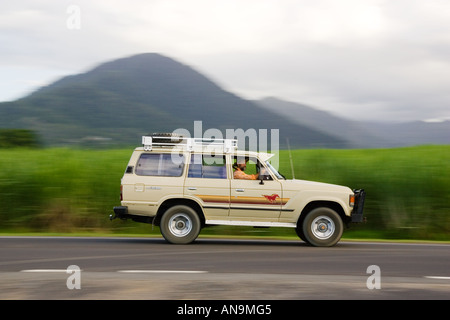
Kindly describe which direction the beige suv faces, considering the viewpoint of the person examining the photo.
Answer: facing to the right of the viewer
